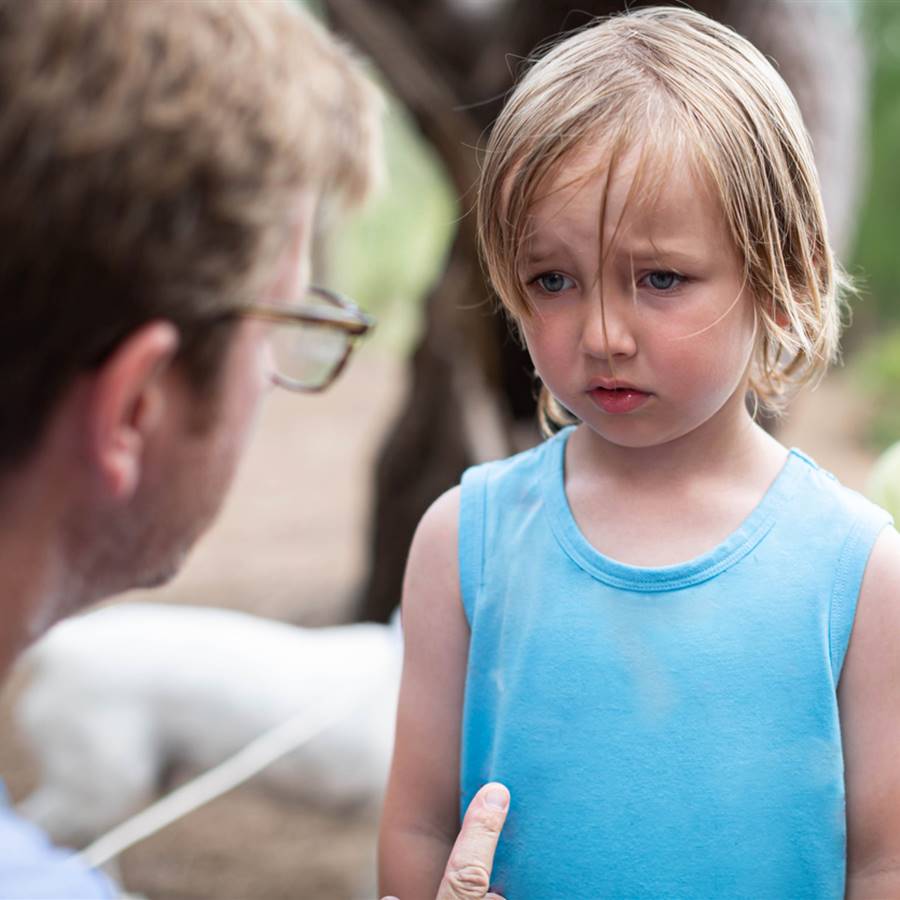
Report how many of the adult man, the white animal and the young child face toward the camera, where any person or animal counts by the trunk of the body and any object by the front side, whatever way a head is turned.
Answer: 1

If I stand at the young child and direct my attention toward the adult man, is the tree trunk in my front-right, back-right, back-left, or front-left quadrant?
back-right

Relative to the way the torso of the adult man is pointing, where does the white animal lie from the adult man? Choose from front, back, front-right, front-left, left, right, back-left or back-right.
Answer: front-left

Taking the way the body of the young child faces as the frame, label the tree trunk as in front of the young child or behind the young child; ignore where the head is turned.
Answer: behind

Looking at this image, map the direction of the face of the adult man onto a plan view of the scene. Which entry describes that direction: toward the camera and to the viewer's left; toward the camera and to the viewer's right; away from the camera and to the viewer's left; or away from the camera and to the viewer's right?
away from the camera and to the viewer's right

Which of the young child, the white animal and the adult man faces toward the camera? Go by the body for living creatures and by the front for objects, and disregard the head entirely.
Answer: the young child

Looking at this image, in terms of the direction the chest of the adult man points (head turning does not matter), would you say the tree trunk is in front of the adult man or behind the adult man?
in front

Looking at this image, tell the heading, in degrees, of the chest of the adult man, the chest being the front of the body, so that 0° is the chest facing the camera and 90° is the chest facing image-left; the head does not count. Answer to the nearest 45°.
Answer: approximately 225°
